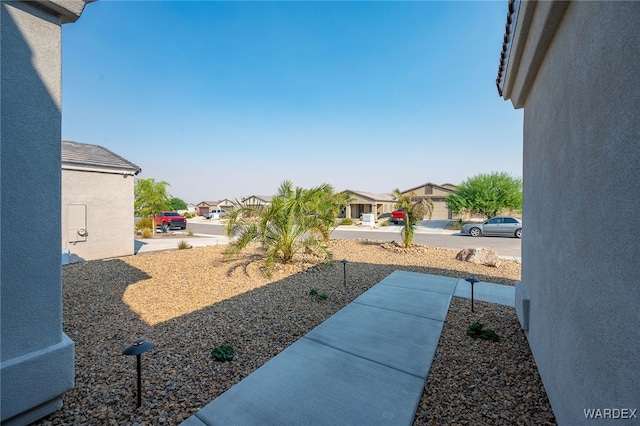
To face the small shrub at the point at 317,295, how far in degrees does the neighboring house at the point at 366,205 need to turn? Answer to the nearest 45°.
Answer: approximately 45° to its left

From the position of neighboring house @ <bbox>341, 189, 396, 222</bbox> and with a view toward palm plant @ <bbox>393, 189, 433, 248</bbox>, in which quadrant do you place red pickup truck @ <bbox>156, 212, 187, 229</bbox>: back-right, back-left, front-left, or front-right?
front-right

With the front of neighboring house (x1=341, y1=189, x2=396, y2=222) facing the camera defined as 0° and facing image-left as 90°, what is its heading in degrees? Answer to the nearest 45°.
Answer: approximately 45°

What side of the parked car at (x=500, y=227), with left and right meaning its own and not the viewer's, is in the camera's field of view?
left

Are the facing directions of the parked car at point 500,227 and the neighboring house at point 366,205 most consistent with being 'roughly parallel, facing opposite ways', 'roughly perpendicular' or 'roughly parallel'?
roughly perpendicular

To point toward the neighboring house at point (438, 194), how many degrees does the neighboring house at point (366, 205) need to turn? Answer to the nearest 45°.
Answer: approximately 135° to its left

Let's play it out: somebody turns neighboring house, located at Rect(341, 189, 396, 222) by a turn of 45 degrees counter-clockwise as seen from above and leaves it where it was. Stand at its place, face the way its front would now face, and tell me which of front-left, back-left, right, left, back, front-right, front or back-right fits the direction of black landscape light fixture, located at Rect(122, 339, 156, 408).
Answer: front

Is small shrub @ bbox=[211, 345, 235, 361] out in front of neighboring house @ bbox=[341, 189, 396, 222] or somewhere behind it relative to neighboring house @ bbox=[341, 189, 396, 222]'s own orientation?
in front

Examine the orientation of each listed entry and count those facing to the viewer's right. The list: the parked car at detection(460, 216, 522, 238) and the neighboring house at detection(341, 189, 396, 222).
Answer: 0

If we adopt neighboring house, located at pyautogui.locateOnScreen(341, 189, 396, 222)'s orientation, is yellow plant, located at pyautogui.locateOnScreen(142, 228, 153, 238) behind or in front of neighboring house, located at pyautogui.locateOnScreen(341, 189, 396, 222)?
in front

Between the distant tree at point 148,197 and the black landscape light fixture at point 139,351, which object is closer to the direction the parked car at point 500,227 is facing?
the distant tree

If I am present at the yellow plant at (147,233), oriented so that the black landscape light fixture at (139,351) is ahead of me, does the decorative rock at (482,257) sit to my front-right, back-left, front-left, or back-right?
front-left

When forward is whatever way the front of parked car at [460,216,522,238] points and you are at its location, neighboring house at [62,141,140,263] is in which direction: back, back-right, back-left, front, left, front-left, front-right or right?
front-left

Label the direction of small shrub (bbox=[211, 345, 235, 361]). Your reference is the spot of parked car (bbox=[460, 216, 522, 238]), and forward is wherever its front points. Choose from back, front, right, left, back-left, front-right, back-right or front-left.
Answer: left
